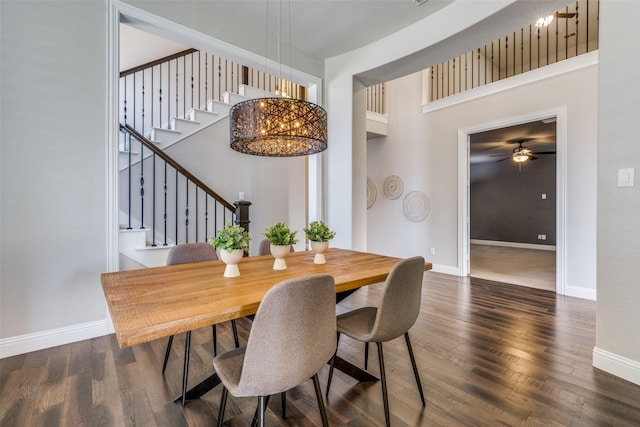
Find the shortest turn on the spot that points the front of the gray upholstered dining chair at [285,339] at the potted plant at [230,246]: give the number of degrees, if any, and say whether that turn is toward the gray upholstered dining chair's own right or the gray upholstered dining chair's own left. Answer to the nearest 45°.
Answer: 0° — it already faces it

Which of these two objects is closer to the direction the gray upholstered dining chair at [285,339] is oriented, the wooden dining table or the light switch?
the wooden dining table

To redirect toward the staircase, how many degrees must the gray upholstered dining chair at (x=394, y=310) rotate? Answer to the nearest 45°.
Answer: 0° — it already faces it

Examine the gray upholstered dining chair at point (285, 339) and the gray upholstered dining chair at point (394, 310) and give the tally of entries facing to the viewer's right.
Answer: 0

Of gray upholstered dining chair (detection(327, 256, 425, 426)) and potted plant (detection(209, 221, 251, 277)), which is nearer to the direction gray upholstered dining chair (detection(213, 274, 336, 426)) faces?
the potted plant

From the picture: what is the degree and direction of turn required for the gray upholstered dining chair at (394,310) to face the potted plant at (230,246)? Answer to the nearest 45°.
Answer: approximately 45° to its left

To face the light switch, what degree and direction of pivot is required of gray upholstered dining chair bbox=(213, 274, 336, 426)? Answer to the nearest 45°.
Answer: approximately 135° to its right

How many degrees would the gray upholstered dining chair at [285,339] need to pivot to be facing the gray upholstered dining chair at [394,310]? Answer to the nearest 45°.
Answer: approximately 90° to its right

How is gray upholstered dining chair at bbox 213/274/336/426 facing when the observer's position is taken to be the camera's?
facing away from the viewer and to the left of the viewer

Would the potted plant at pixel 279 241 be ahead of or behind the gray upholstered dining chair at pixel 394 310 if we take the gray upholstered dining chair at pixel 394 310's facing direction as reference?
ahead

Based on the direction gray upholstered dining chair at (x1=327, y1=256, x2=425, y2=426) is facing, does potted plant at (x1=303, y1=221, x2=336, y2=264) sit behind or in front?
in front

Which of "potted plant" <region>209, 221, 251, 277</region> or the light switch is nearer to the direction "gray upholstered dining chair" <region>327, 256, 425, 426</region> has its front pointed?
the potted plant

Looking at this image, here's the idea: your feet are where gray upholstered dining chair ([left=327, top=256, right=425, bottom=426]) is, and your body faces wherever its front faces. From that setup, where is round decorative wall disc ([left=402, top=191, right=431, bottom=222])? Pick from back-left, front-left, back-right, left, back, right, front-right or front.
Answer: front-right

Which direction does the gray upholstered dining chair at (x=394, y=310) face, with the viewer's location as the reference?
facing away from the viewer and to the left of the viewer
